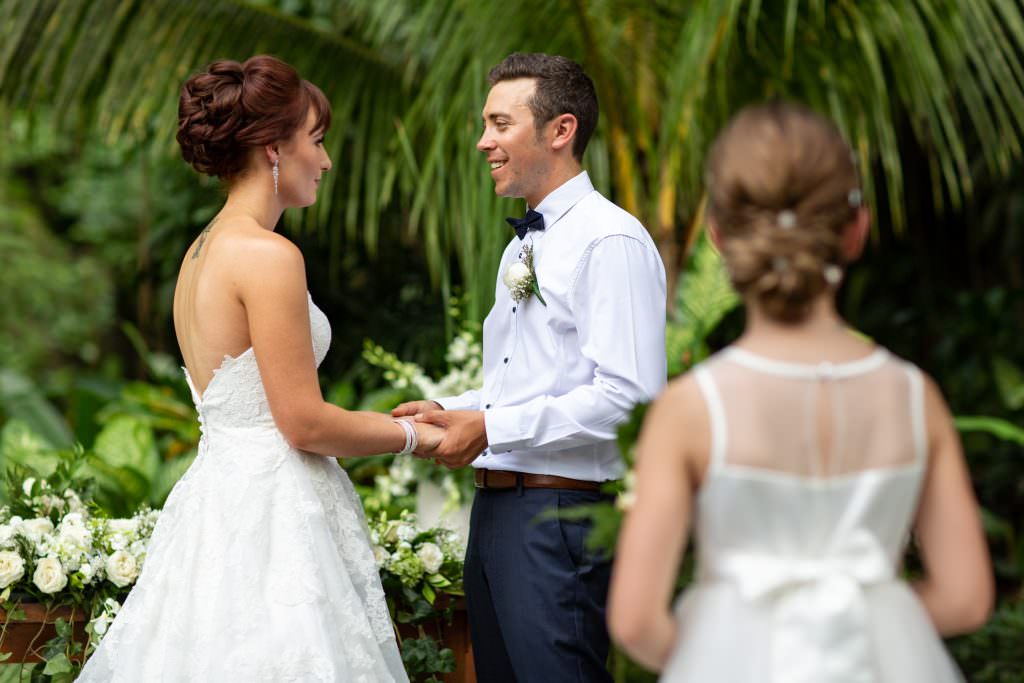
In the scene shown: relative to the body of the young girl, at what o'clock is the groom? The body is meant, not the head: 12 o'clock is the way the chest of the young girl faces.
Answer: The groom is roughly at 11 o'clock from the young girl.

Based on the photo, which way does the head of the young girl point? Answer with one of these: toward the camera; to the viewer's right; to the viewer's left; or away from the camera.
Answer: away from the camera

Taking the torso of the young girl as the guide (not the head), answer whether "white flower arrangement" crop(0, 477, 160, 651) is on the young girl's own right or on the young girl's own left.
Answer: on the young girl's own left

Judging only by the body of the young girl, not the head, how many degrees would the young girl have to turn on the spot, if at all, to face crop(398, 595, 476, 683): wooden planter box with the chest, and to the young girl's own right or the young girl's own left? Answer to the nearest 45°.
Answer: approximately 45° to the young girl's own left

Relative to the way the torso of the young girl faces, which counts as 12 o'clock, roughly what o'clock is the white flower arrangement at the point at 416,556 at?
The white flower arrangement is roughly at 11 o'clock from the young girl.

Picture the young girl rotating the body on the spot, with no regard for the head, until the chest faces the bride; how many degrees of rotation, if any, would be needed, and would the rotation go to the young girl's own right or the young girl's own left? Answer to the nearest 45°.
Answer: approximately 45° to the young girl's own left

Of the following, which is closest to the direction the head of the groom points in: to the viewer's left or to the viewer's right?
to the viewer's left

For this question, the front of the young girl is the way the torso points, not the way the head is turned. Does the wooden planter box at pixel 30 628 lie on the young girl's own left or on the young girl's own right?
on the young girl's own left

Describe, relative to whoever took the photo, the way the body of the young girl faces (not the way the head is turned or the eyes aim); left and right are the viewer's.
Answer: facing away from the viewer
